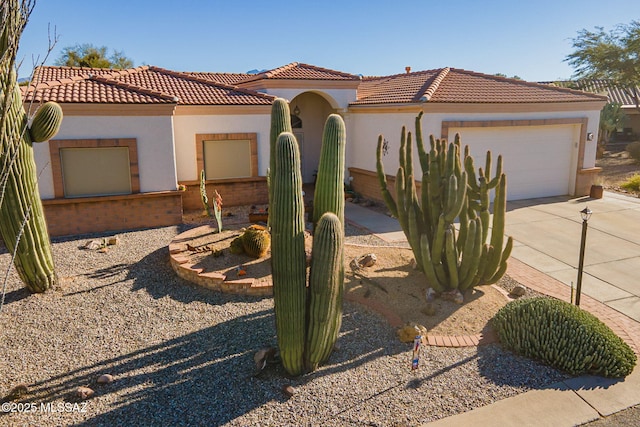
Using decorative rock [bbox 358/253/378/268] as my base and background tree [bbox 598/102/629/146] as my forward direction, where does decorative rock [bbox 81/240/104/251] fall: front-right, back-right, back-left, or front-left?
back-left

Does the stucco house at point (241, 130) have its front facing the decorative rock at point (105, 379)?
yes

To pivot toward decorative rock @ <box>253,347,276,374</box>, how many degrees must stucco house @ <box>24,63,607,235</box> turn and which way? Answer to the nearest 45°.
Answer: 0° — it already faces it

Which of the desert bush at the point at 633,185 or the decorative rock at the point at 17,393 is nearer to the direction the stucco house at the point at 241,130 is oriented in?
the decorative rock

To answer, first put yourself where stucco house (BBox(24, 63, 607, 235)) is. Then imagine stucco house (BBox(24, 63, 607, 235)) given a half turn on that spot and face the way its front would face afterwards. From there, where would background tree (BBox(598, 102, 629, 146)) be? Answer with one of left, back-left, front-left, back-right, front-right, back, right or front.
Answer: front-right

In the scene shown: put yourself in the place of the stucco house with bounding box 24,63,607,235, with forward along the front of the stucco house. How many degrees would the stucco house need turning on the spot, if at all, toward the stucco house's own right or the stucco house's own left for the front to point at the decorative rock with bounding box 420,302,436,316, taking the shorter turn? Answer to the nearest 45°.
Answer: approximately 45° to the stucco house's own left

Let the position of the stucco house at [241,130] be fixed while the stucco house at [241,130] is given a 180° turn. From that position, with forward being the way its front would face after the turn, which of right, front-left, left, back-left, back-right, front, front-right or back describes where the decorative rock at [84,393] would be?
back

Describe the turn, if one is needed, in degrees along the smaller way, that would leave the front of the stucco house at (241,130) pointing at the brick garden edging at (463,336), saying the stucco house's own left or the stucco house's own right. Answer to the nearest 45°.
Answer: approximately 45° to the stucco house's own left

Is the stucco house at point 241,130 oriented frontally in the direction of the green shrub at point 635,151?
no

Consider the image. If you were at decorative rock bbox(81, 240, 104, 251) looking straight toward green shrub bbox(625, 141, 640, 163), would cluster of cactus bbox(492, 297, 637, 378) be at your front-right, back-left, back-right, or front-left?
front-right

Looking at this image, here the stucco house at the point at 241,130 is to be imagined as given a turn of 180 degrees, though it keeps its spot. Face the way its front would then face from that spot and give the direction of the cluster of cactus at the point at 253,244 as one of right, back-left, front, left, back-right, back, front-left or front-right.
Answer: back

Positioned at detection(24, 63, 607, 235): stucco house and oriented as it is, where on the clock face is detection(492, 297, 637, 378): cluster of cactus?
The cluster of cactus is roughly at 11 o'clock from the stucco house.

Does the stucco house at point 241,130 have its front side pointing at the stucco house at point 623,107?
no

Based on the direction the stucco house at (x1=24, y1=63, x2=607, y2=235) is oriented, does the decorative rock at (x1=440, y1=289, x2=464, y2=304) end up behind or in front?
in front

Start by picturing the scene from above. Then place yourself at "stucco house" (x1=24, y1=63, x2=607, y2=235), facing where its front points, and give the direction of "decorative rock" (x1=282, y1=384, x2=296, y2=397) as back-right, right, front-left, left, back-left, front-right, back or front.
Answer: front

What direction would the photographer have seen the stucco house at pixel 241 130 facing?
facing the viewer

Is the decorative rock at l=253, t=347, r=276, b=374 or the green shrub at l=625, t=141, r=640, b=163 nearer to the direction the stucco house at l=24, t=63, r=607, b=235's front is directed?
the decorative rock

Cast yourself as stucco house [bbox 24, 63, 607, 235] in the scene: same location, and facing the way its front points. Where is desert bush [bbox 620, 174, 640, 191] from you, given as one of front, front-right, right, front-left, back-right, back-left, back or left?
left
